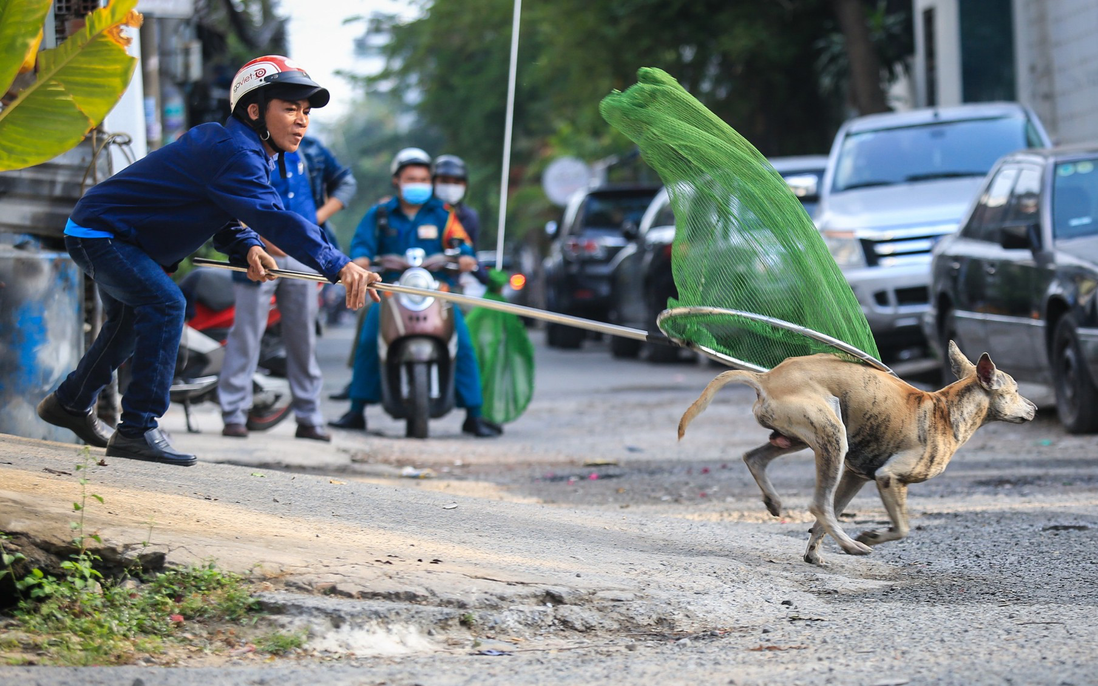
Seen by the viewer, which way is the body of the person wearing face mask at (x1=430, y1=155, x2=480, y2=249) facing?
toward the camera

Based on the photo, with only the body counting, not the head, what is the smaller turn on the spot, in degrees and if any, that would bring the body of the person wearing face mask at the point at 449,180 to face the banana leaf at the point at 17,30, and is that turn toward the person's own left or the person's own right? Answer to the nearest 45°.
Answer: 0° — they already face it

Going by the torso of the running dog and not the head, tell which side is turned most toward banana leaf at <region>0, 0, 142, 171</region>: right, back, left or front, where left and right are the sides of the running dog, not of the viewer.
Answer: back

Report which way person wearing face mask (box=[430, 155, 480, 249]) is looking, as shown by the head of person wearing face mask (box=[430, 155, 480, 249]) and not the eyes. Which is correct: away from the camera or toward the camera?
toward the camera

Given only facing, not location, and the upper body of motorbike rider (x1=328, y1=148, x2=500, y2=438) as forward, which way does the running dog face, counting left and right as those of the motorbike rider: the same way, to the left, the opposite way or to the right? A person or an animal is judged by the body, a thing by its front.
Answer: to the left

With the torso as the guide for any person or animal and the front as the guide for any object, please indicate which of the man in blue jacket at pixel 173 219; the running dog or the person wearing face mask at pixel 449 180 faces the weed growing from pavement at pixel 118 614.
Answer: the person wearing face mask

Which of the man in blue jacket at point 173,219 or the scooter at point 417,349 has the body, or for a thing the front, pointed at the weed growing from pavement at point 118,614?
the scooter

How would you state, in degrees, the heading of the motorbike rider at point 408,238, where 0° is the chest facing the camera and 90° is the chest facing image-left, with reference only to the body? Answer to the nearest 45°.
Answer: approximately 0°

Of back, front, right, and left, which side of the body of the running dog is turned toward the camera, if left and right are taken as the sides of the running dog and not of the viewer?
right

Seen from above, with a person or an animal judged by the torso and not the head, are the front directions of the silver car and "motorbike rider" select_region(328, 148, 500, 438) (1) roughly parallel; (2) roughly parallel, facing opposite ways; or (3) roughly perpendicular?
roughly parallel

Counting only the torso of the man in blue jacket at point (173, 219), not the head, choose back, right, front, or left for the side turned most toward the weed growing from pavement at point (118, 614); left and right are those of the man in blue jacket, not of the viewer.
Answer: right

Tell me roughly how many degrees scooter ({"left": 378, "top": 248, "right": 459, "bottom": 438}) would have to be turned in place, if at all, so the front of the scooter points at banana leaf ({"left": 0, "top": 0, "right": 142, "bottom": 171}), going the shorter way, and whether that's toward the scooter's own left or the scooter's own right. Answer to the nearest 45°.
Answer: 0° — it already faces it

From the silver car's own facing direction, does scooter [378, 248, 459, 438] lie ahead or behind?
ahead

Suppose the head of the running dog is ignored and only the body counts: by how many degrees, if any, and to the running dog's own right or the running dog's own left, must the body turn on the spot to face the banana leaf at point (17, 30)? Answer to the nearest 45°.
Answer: approximately 180°
